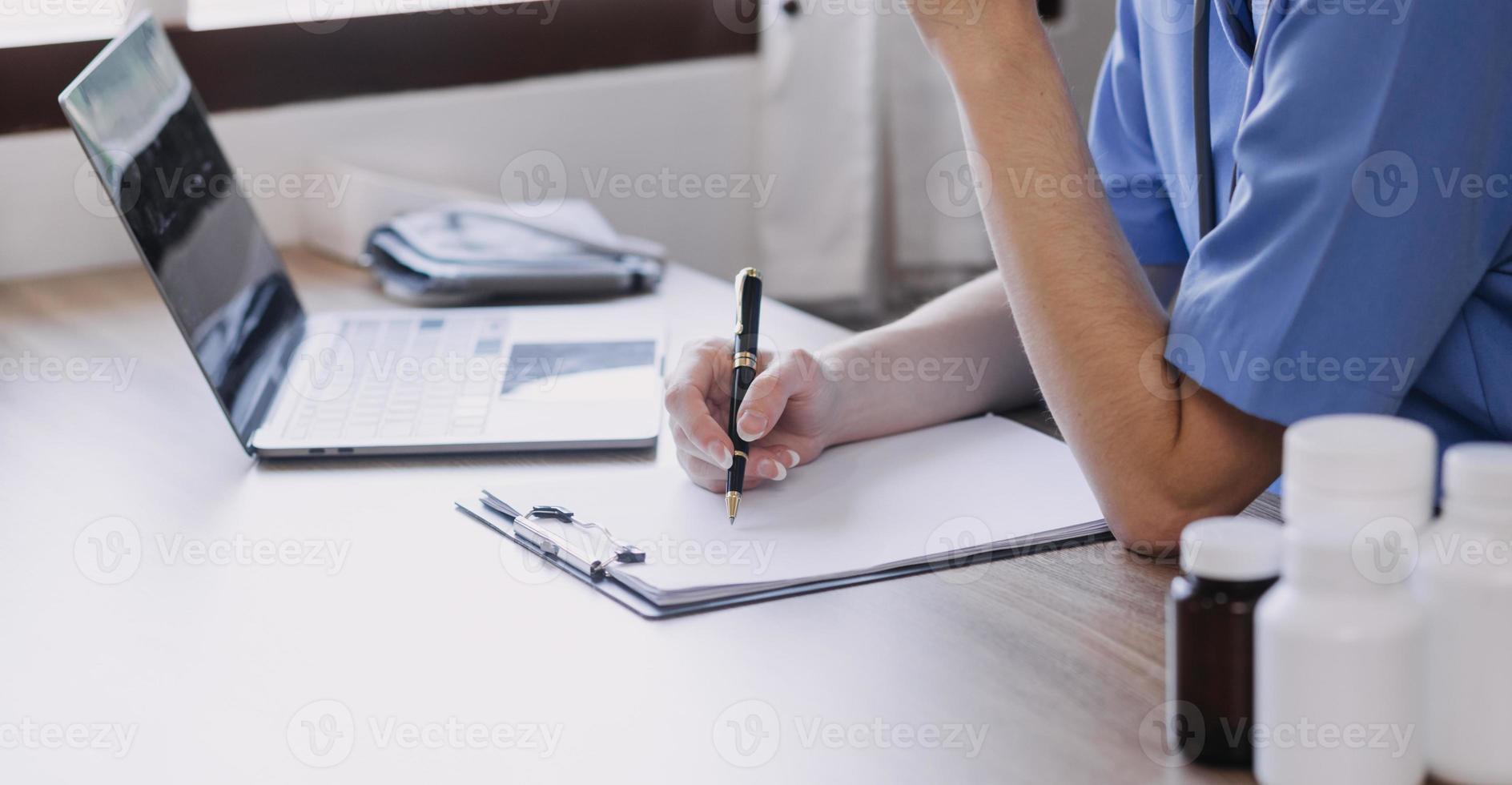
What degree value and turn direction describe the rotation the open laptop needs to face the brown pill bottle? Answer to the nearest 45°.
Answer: approximately 45° to its right

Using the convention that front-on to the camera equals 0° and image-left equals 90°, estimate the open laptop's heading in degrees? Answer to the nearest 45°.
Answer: approximately 270°

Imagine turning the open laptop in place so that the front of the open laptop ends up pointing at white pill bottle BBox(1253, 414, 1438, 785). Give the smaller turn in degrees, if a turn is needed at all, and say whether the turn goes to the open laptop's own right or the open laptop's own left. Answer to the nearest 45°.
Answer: approximately 45° to the open laptop's own right

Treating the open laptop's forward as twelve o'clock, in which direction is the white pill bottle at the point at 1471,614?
The white pill bottle is roughly at 2 o'clock from the open laptop.

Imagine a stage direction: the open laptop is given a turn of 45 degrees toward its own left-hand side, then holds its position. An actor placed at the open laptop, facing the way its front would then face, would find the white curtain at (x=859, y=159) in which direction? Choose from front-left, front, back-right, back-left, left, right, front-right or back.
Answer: front
